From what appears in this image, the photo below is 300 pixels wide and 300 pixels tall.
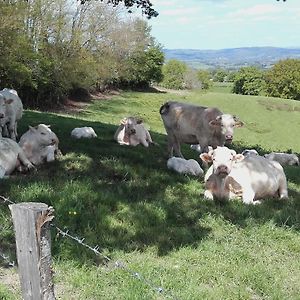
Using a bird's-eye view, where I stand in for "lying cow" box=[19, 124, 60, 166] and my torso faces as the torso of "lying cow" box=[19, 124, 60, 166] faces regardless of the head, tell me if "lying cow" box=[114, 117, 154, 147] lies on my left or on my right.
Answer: on my left

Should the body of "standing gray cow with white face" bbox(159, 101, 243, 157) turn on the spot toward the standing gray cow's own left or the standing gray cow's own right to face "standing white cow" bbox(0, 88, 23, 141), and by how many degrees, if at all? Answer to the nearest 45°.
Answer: approximately 180°

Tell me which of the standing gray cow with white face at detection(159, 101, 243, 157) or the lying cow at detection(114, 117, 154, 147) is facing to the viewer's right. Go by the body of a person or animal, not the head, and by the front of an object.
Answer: the standing gray cow with white face

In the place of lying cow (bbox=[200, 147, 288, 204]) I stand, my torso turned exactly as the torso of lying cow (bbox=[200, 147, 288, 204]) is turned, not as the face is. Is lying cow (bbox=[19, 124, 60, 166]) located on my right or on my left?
on my right

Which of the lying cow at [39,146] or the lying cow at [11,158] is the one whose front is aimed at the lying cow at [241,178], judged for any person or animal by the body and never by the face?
the lying cow at [39,146]

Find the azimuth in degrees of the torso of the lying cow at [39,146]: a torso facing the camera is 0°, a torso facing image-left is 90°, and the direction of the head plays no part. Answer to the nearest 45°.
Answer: approximately 315°

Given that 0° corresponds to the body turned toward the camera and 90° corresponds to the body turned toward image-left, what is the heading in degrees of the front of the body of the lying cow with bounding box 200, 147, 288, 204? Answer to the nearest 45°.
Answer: approximately 45°

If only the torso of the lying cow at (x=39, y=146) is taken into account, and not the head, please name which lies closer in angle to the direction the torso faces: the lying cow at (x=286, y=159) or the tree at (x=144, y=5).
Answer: the lying cow

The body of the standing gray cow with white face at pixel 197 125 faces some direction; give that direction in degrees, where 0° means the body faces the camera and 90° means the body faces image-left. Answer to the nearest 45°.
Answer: approximately 270°

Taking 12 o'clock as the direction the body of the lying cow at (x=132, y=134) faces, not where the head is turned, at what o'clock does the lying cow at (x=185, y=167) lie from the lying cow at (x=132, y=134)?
the lying cow at (x=185, y=167) is roughly at 10 o'clock from the lying cow at (x=132, y=134).

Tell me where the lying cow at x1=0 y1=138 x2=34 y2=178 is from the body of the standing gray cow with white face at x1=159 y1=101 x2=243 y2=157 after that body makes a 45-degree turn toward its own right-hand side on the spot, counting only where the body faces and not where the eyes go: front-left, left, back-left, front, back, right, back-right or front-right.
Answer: right
